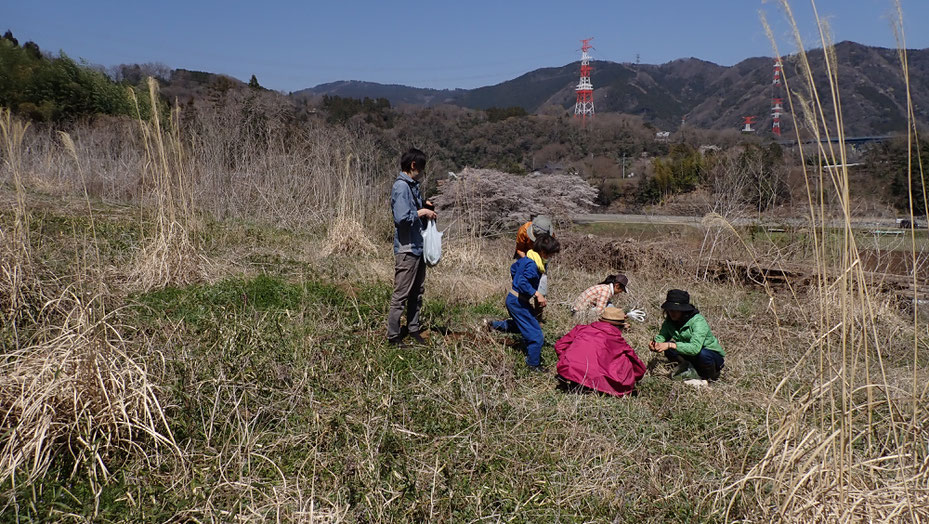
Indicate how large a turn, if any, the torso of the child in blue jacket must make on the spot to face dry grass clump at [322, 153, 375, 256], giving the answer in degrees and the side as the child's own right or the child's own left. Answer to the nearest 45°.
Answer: approximately 135° to the child's own left

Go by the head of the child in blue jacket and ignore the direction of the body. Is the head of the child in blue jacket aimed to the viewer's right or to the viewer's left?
to the viewer's right

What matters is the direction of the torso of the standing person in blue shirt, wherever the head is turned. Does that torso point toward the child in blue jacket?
yes

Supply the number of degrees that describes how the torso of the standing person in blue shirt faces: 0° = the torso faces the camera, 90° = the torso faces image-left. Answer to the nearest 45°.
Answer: approximately 270°

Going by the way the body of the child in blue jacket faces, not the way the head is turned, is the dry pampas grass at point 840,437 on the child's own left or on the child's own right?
on the child's own right

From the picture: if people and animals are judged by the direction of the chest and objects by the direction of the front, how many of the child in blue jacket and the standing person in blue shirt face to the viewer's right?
2

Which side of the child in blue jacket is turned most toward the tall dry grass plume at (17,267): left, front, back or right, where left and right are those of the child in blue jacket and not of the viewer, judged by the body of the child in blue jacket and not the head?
back

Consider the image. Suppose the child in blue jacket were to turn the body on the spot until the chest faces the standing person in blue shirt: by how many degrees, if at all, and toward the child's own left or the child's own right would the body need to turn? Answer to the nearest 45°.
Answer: approximately 180°

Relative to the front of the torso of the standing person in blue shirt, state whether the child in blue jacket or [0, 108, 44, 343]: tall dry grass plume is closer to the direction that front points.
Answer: the child in blue jacket

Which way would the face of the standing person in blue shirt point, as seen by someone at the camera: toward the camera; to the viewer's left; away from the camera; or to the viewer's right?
to the viewer's right

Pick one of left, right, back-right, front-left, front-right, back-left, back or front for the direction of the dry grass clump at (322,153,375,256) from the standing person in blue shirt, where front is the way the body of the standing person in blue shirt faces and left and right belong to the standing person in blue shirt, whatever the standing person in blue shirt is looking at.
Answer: left

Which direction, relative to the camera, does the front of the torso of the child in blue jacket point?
to the viewer's right
